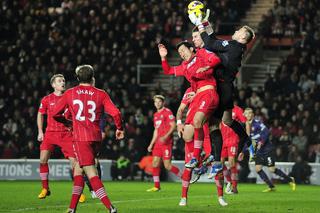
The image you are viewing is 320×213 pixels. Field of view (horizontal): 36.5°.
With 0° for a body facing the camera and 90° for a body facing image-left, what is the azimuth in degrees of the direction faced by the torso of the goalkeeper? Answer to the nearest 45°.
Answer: approximately 90°

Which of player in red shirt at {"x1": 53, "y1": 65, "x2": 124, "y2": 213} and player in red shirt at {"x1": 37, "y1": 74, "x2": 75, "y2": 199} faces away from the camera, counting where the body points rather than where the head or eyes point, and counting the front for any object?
player in red shirt at {"x1": 53, "y1": 65, "x2": 124, "y2": 213}

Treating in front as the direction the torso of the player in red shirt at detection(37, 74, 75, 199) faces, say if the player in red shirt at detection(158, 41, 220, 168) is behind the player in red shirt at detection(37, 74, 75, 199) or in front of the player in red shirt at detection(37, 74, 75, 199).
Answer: in front

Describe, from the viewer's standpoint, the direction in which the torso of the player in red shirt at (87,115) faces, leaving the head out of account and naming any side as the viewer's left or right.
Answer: facing away from the viewer

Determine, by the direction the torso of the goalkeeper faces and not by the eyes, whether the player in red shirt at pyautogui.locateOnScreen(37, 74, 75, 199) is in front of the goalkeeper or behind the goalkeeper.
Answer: in front

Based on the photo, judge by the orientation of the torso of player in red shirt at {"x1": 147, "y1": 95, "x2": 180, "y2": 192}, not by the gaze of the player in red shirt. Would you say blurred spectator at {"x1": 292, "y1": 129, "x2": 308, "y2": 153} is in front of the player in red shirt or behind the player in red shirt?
behind

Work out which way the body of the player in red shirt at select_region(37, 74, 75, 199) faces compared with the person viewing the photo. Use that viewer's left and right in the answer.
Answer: facing the viewer and to the right of the viewer

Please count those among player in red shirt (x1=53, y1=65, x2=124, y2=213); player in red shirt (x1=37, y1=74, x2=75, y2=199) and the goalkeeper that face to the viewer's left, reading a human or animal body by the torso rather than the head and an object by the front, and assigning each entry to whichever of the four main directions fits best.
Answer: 1

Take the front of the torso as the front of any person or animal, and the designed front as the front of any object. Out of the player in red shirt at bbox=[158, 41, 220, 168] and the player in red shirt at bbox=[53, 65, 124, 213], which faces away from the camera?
the player in red shirt at bbox=[53, 65, 124, 213]

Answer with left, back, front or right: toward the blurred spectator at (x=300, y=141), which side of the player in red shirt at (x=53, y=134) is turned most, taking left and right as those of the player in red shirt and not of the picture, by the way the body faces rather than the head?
left

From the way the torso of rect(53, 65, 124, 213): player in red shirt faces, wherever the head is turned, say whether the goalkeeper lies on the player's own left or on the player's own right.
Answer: on the player's own right

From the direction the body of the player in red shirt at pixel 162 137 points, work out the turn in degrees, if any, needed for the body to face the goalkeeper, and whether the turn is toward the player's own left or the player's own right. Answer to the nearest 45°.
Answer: approximately 45° to the player's own left

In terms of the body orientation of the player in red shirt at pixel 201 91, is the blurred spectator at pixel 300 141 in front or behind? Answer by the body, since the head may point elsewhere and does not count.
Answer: behind

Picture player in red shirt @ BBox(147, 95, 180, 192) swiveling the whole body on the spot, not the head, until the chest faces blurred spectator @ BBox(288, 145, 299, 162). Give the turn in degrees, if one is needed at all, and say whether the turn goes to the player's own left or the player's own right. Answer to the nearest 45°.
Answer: approximately 180°

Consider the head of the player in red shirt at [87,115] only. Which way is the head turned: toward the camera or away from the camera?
away from the camera
